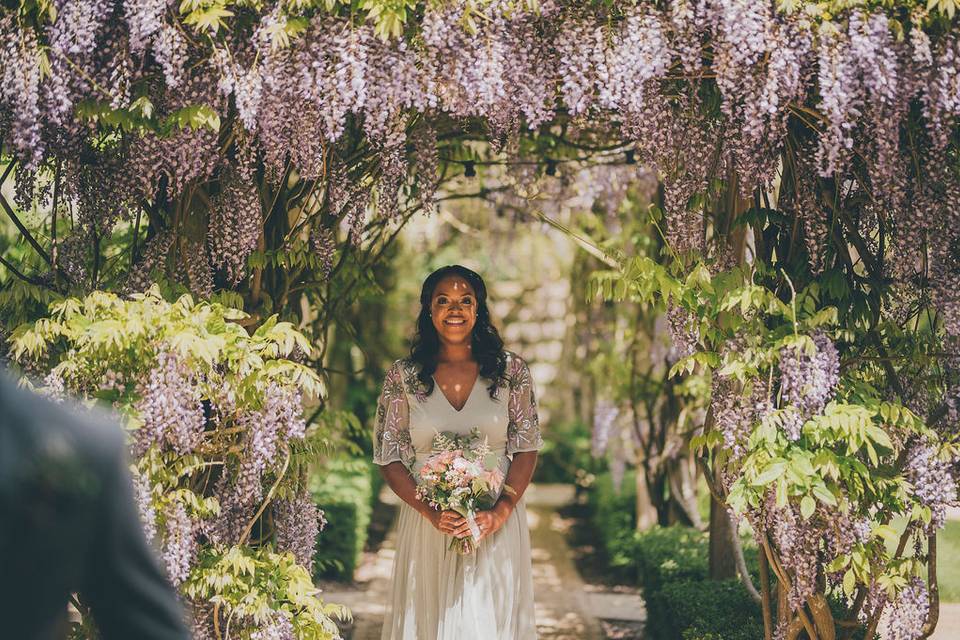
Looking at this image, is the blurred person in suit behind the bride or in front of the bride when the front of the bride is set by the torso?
in front

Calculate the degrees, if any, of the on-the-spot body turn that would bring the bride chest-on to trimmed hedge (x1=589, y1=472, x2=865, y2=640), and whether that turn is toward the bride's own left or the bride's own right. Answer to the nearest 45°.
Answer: approximately 135° to the bride's own left

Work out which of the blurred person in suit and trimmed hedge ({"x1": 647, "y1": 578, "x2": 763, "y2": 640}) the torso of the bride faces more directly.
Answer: the blurred person in suit

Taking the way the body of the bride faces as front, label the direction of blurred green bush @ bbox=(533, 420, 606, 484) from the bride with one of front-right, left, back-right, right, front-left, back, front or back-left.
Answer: back

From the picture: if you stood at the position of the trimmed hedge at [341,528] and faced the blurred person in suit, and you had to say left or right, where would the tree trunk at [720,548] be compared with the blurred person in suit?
left

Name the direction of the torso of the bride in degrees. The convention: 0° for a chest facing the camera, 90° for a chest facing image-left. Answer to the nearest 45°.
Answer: approximately 0°

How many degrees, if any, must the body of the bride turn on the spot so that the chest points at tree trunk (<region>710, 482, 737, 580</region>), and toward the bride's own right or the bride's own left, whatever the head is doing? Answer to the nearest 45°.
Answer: approximately 135° to the bride's own left
